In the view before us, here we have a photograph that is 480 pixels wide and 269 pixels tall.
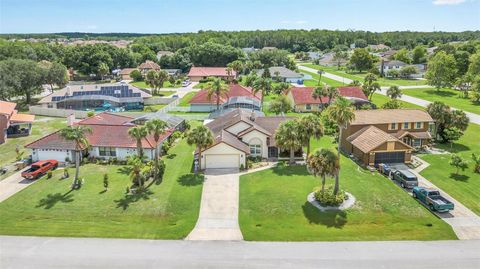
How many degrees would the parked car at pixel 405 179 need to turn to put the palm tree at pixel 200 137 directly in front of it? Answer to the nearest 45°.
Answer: approximately 45° to its left

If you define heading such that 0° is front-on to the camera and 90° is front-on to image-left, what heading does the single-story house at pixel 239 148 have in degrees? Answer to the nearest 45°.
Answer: approximately 0°

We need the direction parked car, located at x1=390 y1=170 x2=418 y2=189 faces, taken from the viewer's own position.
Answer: facing away from the viewer and to the left of the viewer

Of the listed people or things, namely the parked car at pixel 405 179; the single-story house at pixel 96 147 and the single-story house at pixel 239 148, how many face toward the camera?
2

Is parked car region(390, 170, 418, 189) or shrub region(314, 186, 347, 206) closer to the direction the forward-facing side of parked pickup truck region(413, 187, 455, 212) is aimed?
the parked car

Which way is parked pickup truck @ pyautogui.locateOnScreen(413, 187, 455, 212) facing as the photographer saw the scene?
facing away from the viewer and to the left of the viewer

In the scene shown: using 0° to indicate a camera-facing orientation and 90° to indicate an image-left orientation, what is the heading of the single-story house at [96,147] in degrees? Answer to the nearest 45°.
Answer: approximately 0°

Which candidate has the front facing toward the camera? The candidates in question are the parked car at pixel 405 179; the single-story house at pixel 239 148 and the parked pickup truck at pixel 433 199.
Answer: the single-story house

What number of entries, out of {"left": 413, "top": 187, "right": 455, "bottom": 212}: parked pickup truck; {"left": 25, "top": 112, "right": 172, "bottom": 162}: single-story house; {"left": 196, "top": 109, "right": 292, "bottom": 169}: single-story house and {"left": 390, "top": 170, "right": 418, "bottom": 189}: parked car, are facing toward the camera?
2

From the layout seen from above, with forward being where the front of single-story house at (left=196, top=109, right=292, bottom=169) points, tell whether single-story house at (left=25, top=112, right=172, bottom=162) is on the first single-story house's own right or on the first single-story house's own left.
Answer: on the first single-story house's own right

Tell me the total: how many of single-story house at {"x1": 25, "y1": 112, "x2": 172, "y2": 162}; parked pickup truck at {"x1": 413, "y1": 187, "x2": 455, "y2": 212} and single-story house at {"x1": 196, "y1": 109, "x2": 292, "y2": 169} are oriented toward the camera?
2

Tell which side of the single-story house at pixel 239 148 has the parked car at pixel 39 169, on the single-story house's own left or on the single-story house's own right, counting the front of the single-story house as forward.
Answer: on the single-story house's own right

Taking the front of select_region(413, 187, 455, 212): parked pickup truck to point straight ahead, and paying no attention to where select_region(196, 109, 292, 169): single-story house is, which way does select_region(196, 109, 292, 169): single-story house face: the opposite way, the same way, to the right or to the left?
the opposite way
